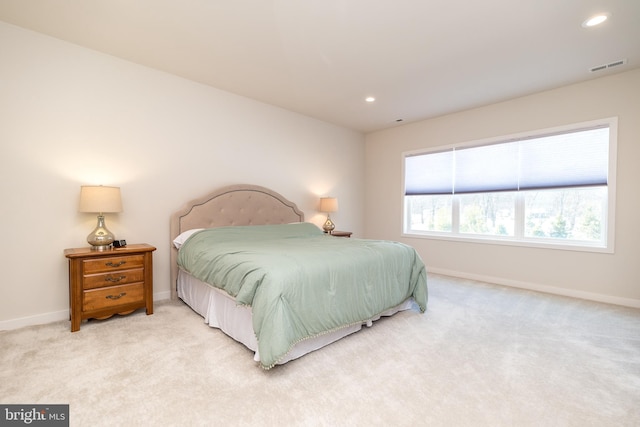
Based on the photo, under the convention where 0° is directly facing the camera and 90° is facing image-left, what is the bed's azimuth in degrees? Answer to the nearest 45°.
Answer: approximately 315°

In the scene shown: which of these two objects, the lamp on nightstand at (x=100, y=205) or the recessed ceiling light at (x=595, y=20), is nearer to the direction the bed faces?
the recessed ceiling light

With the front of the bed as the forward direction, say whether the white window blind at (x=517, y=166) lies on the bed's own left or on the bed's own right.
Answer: on the bed's own left

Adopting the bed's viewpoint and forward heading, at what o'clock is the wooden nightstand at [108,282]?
The wooden nightstand is roughly at 5 o'clock from the bed.

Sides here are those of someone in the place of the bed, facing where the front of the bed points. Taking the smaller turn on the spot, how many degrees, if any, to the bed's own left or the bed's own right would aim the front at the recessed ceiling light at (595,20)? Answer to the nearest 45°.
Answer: approximately 45° to the bed's own left

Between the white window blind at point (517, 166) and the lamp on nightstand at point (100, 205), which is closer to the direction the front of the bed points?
the white window blind

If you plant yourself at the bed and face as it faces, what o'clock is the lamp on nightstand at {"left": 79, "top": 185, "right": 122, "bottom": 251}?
The lamp on nightstand is roughly at 5 o'clock from the bed.

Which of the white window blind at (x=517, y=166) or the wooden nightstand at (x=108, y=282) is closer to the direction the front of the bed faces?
the white window blind
